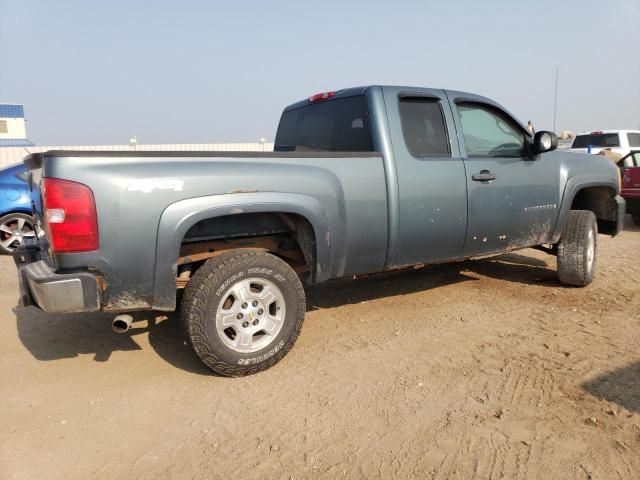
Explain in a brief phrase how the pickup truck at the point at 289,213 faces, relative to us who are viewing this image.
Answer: facing away from the viewer and to the right of the viewer

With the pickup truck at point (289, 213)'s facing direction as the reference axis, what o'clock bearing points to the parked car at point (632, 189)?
The parked car is roughly at 12 o'clock from the pickup truck.
